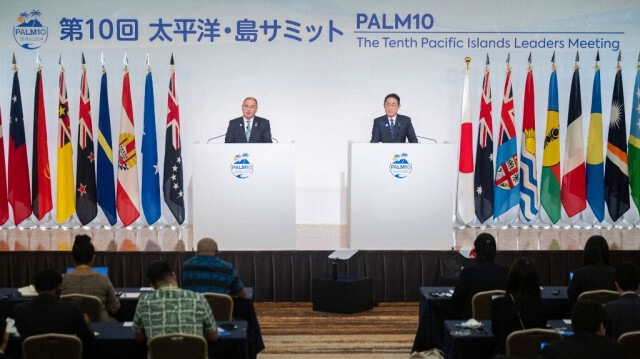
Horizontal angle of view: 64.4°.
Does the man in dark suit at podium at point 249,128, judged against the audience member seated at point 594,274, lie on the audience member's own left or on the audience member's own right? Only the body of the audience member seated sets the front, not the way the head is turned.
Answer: on the audience member's own left

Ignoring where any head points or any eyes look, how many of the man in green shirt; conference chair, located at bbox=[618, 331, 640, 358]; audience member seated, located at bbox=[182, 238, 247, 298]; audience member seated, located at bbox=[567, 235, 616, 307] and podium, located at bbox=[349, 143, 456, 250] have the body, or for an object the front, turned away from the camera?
4

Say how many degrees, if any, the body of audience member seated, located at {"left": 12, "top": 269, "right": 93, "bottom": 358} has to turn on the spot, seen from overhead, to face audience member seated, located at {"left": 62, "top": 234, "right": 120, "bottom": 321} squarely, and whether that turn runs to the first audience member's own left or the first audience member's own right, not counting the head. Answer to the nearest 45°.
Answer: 0° — they already face them

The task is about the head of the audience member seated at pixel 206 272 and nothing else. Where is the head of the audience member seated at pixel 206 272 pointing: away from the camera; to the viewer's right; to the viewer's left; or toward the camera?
away from the camera

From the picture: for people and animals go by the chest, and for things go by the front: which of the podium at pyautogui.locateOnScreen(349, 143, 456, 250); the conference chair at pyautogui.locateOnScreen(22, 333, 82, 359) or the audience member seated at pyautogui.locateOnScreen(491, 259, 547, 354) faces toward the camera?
the podium

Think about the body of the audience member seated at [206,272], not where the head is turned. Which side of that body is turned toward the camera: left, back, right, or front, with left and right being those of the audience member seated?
back

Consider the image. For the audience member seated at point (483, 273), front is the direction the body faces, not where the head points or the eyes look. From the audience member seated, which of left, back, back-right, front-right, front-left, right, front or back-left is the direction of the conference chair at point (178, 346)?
back-left

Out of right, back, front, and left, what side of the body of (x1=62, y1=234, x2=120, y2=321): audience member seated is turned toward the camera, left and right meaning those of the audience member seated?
back

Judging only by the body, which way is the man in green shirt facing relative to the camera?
away from the camera

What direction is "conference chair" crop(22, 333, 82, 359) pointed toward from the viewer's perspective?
away from the camera

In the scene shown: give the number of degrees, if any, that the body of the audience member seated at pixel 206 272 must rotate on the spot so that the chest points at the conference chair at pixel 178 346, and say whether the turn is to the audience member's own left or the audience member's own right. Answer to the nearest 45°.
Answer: approximately 180°

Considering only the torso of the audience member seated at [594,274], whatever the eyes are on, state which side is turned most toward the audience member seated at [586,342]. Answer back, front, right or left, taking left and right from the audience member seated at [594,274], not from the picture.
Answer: back

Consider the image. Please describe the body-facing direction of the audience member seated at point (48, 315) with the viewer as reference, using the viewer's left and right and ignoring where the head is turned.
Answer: facing away from the viewer

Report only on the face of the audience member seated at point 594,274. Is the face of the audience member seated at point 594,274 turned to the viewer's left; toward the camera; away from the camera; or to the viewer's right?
away from the camera

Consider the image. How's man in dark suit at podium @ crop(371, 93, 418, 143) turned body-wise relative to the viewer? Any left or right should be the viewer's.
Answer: facing the viewer

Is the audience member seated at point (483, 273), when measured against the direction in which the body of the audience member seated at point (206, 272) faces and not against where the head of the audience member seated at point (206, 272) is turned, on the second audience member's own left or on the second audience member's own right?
on the second audience member's own right

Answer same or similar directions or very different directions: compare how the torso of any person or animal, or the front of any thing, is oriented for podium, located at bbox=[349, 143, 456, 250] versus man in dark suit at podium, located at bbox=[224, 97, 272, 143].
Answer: same or similar directions

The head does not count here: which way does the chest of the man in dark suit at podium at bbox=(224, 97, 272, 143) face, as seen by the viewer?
toward the camera

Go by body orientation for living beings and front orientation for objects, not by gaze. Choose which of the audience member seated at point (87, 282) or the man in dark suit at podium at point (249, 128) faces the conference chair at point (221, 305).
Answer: the man in dark suit at podium

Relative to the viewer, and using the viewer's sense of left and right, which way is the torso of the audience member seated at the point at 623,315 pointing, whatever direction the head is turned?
facing away from the viewer
